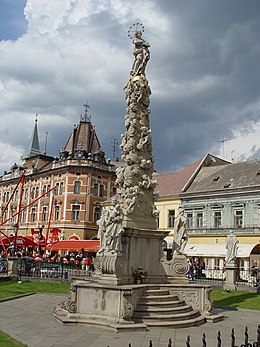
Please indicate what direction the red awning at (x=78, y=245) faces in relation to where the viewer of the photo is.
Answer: facing the viewer

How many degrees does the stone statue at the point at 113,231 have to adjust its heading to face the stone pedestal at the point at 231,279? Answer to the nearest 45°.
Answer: approximately 135° to its left

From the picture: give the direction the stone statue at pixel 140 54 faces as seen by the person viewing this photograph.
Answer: facing the viewer and to the right of the viewer

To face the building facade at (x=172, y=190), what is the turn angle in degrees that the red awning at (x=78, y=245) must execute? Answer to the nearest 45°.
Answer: approximately 90° to its left

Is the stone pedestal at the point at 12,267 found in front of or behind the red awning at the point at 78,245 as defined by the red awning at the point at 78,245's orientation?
in front

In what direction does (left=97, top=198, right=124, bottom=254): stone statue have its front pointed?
toward the camera

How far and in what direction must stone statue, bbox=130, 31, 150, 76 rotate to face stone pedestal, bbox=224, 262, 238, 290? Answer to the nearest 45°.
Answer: approximately 90° to its left

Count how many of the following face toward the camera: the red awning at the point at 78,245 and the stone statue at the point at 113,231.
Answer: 2

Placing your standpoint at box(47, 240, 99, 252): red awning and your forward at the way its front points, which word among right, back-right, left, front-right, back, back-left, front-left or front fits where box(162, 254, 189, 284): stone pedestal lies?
front
